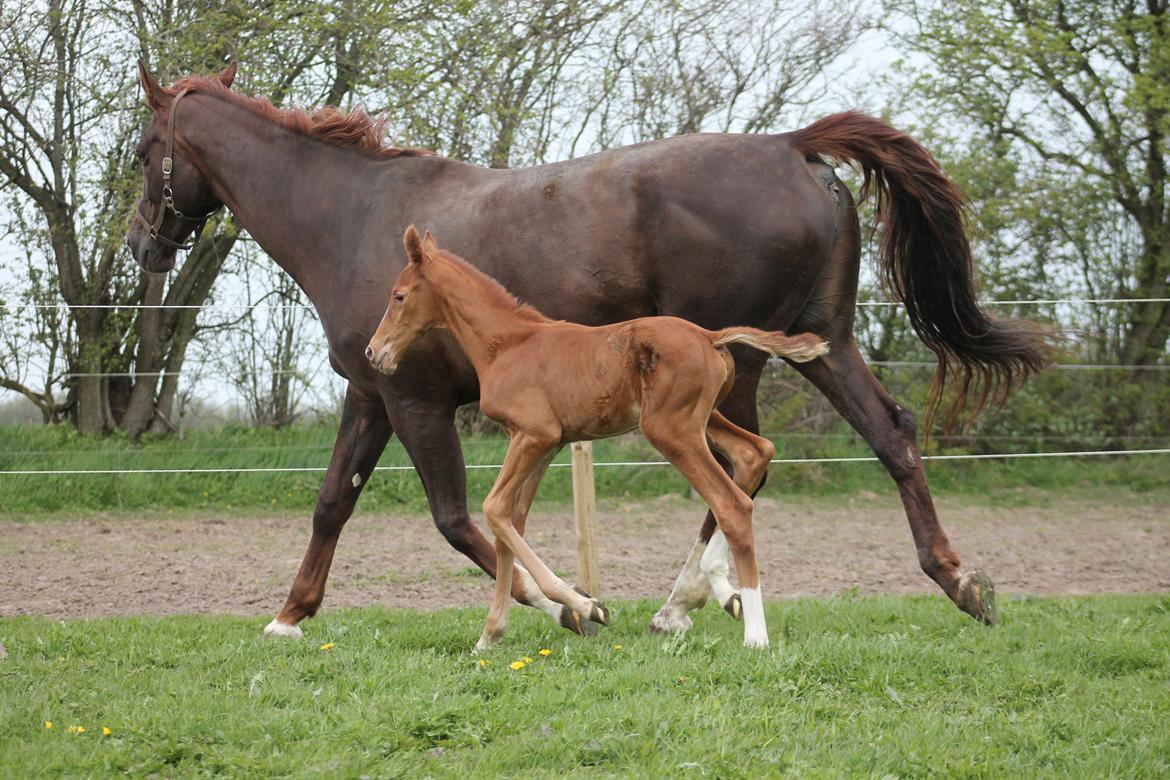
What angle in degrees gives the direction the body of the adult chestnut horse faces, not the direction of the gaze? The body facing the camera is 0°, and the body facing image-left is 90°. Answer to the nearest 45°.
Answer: approximately 90°

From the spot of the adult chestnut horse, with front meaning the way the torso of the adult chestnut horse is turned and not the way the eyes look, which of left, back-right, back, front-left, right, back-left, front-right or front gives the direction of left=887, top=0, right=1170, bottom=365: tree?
back-right

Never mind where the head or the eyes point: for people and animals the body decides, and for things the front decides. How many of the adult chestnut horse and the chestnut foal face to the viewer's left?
2

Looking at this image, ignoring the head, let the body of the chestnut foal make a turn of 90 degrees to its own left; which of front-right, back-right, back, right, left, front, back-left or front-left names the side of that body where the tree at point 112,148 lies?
back-right

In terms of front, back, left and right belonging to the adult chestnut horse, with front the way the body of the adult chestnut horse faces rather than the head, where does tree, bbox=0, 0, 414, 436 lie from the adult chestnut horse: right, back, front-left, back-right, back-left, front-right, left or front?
front-right

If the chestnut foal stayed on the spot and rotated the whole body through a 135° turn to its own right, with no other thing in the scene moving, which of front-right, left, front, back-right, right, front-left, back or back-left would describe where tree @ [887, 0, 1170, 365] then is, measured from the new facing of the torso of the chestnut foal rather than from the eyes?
front

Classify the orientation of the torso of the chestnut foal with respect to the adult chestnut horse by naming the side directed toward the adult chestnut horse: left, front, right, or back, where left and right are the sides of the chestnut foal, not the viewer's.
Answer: right

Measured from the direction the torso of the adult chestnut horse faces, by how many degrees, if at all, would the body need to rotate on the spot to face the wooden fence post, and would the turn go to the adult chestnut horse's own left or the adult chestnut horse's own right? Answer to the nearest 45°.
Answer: approximately 90° to the adult chestnut horse's own right

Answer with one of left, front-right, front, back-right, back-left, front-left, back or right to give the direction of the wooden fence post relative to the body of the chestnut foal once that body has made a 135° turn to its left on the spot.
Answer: back-left

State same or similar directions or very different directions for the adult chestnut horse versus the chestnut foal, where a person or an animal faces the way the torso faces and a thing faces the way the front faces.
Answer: same or similar directions

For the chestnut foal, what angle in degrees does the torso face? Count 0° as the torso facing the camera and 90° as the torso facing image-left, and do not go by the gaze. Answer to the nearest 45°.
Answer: approximately 90°

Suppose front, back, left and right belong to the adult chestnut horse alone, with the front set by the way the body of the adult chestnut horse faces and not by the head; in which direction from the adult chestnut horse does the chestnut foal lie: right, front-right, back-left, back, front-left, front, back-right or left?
left
